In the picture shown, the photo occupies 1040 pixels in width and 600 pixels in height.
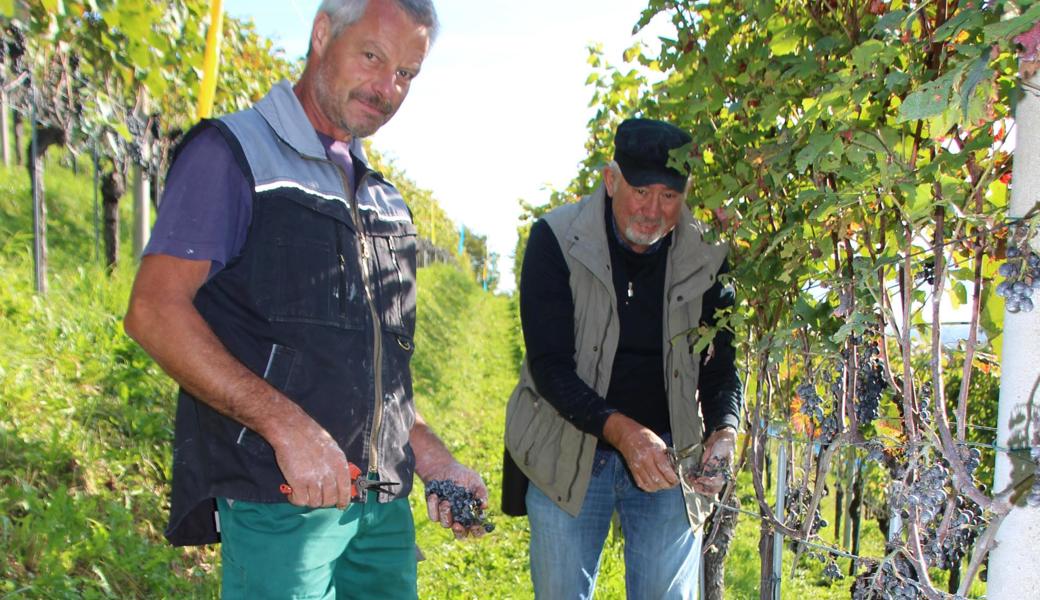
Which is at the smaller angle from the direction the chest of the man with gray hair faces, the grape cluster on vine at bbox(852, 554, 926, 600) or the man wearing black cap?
the grape cluster on vine

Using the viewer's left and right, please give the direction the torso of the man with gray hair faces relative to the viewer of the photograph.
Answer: facing the viewer and to the right of the viewer

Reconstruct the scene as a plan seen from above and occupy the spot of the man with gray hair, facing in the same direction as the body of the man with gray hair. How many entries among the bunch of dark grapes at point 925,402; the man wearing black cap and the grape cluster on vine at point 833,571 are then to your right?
0

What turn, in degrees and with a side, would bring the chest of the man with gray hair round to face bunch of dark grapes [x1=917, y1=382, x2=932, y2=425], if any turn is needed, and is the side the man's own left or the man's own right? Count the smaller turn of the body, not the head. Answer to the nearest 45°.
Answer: approximately 45° to the man's own left

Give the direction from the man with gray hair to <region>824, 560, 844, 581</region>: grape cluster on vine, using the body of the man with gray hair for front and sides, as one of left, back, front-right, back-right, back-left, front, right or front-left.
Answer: front-left

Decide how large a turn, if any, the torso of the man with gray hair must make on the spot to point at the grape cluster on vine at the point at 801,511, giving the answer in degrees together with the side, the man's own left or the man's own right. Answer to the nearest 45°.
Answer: approximately 45° to the man's own left

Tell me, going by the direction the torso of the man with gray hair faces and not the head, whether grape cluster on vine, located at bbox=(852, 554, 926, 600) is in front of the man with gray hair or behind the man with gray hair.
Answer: in front

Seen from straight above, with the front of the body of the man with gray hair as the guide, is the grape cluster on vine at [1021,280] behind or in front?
in front

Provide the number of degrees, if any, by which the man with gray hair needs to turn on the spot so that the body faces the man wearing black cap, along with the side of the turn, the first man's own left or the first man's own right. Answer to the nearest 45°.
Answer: approximately 90° to the first man's own left

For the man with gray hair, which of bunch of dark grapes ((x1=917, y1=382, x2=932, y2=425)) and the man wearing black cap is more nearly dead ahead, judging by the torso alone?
the bunch of dark grapes
